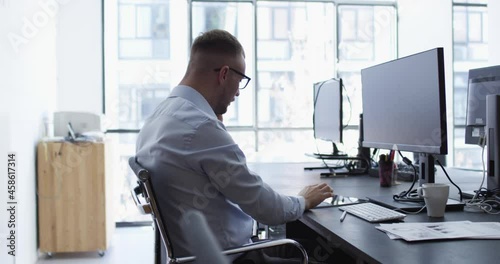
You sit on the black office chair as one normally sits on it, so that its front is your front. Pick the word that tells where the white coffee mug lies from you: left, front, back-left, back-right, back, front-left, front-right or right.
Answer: front-right

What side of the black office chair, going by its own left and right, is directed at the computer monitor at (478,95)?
front

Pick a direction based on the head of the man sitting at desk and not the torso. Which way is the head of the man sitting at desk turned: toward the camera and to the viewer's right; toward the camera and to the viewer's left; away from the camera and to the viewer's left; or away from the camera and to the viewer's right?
away from the camera and to the viewer's right

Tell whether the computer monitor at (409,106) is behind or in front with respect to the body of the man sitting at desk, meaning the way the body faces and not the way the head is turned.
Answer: in front

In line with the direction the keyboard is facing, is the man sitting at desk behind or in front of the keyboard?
in front

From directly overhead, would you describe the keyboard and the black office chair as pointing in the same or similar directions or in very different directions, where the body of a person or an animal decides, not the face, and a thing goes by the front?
very different directions

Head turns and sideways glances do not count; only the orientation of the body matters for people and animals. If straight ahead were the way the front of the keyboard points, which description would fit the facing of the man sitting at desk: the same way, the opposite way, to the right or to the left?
the opposite way

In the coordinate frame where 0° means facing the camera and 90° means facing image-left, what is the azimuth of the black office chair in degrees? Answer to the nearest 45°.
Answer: approximately 225°

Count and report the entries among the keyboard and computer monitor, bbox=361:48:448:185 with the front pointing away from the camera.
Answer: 0

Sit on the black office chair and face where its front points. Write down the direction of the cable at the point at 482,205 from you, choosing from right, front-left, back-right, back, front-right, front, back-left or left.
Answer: front-right

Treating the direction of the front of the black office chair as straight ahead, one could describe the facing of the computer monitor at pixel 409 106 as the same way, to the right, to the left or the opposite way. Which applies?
the opposite way

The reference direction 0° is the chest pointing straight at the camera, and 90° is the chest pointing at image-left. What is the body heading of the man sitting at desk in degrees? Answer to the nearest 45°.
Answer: approximately 225°
